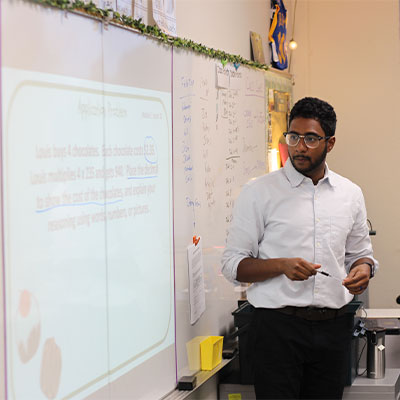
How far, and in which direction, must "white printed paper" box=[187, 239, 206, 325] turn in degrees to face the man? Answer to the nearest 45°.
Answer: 0° — it already faces them

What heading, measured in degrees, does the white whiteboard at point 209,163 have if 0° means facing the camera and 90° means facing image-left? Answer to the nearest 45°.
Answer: approximately 315°

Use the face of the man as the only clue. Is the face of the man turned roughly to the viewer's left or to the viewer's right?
to the viewer's left

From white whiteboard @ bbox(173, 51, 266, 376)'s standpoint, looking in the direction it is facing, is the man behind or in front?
in front
